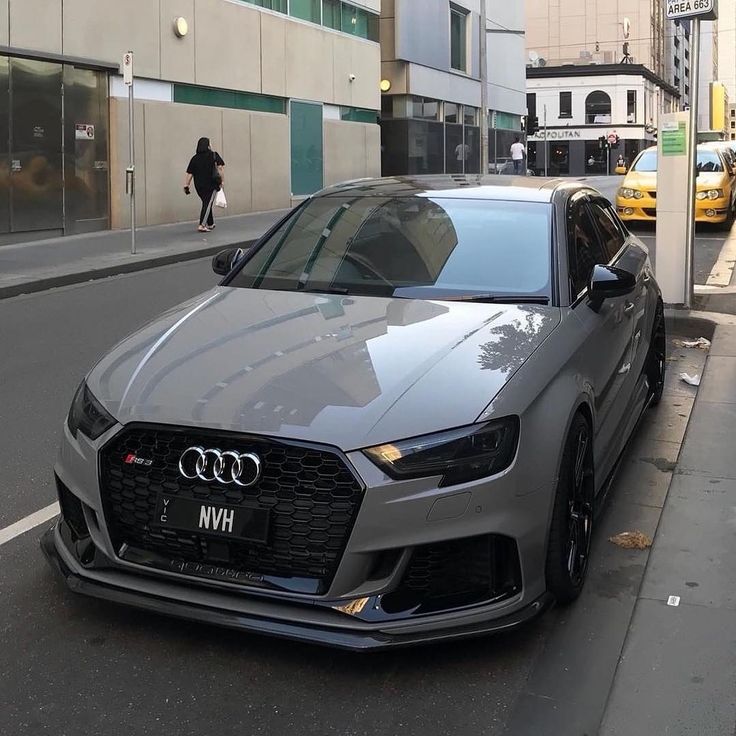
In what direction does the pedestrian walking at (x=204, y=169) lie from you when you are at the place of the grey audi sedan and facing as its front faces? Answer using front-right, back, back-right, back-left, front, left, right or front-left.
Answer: back-right

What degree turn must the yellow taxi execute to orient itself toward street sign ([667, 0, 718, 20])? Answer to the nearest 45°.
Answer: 0° — it already faces it

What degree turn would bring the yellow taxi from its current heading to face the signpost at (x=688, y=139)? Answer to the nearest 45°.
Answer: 0° — it already faces it

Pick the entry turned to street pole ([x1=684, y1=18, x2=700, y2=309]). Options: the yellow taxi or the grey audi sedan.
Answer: the yellow taxi

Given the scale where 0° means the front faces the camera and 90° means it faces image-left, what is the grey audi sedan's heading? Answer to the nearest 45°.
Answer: approximately 45°

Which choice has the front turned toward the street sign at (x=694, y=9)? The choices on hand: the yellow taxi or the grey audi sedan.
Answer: the yellow taxi

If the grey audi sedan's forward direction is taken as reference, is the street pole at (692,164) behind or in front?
behind

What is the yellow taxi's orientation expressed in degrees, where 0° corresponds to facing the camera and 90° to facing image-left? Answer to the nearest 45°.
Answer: approximately 0°

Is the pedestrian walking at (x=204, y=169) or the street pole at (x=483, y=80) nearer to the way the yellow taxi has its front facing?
the pedestrian walking

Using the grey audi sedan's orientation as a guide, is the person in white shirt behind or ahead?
behind

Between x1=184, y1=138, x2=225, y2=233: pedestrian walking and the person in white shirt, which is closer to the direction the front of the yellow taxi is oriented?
the pedestrian walking
